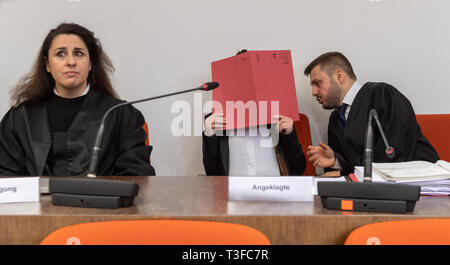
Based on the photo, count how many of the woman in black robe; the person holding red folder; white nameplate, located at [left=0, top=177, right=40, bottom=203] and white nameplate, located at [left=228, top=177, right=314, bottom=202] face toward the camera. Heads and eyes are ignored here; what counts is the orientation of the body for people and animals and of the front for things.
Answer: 4

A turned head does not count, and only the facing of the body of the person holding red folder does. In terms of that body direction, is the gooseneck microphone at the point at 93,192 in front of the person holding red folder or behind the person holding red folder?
in front

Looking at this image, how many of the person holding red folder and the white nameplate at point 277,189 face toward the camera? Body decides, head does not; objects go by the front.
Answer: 2

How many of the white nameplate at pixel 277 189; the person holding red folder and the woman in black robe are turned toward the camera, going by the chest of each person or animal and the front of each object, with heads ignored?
3

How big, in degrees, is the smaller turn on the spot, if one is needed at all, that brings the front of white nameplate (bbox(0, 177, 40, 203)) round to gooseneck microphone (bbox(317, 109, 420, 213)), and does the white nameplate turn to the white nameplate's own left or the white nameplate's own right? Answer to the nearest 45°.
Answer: approximately 45° to the white nameplate's own left

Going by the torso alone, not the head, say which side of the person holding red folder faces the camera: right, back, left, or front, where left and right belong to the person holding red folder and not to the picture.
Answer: front

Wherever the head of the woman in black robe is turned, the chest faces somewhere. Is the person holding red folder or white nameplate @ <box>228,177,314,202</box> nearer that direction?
the white nameplate

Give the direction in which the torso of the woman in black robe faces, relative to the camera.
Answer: toward the camera

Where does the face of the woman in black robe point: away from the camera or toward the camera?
toward the camera

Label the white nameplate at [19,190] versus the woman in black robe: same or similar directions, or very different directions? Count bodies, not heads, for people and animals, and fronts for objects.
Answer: same or similar directions

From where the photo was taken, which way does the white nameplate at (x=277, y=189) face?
toward the camera

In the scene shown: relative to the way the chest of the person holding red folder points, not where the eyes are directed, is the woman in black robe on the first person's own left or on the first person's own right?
on the first person's own right

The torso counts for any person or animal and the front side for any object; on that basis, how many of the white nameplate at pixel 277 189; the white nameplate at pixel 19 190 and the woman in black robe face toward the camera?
3
